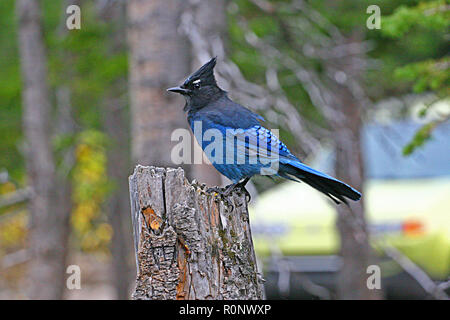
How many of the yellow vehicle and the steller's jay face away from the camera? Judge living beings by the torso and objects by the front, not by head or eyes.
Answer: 0

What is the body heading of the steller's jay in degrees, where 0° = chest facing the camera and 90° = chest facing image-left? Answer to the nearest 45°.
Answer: approximately 90°

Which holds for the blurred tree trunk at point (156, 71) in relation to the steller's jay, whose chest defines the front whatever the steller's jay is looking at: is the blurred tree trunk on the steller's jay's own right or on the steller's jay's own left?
on the steller's jay's own right
